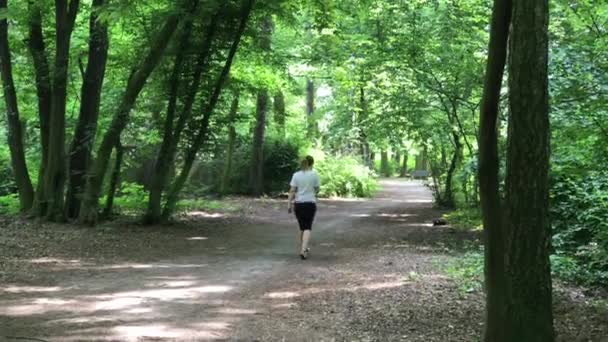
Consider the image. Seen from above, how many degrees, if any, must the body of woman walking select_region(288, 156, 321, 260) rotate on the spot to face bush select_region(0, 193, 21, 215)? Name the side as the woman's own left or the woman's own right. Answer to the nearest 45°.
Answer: approximately 45° to the woman's own left

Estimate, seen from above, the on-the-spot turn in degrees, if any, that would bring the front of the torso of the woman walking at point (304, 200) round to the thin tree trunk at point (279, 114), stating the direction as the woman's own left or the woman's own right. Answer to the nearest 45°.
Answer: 0° — they already face it

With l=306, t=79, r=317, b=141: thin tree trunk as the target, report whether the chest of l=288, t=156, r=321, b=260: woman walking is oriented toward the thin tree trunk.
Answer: yes

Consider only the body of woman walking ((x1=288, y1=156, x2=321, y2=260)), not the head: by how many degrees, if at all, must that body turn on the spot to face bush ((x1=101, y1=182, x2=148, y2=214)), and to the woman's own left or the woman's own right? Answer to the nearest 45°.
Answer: approximately 45° to the woman's own left

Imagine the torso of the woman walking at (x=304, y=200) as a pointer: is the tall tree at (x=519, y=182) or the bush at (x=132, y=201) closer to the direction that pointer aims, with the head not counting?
the bush

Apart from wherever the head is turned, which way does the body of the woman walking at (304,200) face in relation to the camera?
away from the camera

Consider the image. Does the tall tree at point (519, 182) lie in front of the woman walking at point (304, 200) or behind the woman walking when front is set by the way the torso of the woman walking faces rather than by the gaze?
behind

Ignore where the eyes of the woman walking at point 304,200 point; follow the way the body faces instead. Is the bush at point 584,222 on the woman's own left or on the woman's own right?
on the woman's own right

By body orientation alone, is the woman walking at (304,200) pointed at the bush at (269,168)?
yes

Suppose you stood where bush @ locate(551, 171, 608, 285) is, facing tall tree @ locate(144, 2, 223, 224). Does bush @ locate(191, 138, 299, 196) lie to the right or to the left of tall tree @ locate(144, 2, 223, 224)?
right

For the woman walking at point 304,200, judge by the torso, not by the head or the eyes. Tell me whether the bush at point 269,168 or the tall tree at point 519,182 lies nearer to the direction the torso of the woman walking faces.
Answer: the bush

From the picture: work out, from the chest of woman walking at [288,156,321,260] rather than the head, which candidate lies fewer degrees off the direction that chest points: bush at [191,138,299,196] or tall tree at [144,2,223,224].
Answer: the bush
